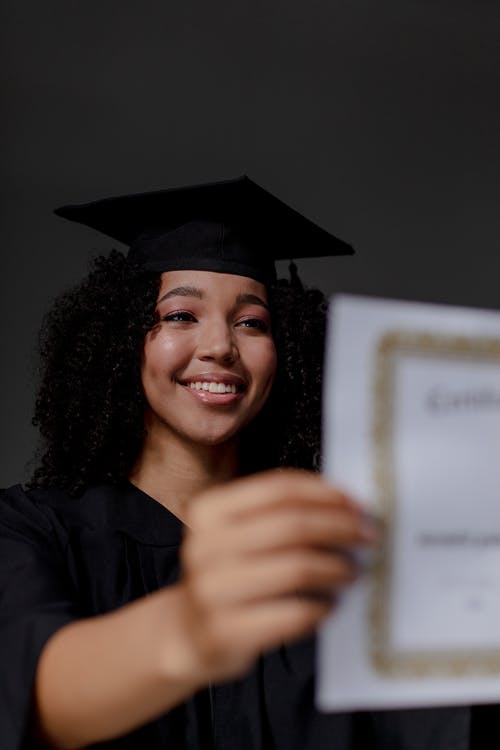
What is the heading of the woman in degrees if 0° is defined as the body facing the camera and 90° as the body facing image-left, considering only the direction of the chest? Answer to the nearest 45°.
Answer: approximately 315°
